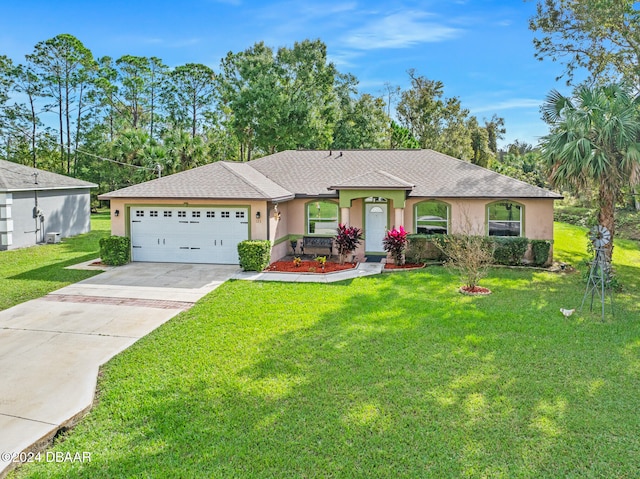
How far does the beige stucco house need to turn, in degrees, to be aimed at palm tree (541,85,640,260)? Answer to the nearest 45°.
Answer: approximately 45° to its left

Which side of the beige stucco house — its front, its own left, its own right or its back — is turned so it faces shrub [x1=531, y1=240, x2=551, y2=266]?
left

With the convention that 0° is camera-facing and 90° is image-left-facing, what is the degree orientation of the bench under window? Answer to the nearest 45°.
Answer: approximately 0°

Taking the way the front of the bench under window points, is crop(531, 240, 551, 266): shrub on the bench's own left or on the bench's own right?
on the bench's own left

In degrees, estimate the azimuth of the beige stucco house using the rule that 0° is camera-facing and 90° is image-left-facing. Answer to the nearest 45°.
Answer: approximately 0°

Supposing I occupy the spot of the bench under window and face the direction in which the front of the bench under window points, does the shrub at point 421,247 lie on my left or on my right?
on my left

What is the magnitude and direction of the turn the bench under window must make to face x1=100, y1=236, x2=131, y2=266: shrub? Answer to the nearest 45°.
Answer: approximately 90° to its right

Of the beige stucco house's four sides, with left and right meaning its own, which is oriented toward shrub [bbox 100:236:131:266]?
right

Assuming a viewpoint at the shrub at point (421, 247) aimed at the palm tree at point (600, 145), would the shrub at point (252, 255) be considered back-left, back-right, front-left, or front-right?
back-right
